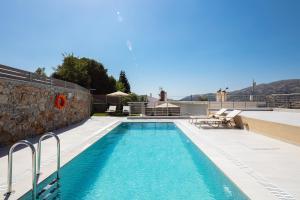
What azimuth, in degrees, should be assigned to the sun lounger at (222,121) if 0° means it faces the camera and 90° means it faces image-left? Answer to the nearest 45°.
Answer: approximately 90°

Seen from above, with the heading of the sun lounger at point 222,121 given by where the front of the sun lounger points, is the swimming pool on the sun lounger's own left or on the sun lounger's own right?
on the sun lounger's own left

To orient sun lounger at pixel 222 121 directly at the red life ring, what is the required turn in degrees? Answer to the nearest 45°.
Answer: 0° — it already faces it

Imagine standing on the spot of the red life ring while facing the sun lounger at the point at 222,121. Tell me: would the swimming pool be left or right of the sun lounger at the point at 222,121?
right
